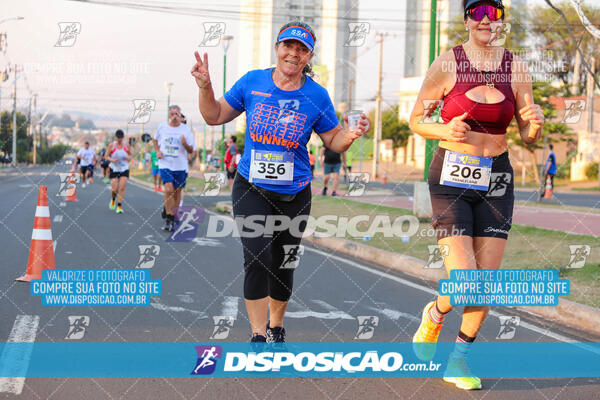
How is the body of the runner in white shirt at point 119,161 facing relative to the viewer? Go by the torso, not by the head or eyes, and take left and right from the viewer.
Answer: facing the viewer

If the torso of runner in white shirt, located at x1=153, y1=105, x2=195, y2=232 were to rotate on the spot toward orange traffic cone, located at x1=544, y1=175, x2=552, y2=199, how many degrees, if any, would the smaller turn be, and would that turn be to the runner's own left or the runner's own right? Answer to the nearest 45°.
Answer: approximately 135° to the runner's own left

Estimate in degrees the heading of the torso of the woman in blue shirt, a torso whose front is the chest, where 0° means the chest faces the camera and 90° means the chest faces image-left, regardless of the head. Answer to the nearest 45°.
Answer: approximately 0°

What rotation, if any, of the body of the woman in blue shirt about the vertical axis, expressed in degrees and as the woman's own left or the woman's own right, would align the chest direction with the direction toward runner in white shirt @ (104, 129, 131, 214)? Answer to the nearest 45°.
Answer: approximately 180°

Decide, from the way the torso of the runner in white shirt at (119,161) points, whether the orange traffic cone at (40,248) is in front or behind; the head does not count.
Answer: in front

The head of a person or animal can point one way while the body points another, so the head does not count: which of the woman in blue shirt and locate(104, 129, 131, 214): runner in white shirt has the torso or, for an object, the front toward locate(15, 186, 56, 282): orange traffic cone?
the runner in white shirt

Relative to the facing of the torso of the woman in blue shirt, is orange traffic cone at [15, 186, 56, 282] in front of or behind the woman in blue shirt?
behind

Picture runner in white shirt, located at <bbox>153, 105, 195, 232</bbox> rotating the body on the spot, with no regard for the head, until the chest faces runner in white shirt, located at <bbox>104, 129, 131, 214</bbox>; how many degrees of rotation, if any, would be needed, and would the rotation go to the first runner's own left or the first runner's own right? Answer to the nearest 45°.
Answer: approximately 180°

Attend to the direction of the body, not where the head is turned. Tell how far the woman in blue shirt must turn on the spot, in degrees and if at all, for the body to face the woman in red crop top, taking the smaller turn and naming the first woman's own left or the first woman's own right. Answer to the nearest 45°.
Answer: approximately 90° to the first woman's own left

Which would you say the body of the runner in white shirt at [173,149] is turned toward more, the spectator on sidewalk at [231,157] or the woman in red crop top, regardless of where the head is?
the woman in red crop top

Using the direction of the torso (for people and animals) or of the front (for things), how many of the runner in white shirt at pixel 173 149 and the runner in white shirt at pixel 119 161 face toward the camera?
2

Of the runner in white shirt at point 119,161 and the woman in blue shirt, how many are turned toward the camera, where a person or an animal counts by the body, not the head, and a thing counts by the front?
2

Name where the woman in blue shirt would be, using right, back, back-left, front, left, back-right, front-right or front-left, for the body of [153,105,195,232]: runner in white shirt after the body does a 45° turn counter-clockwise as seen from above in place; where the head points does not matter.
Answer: front-right

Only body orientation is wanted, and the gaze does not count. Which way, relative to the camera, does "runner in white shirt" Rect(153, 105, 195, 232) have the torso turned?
toward the camera
